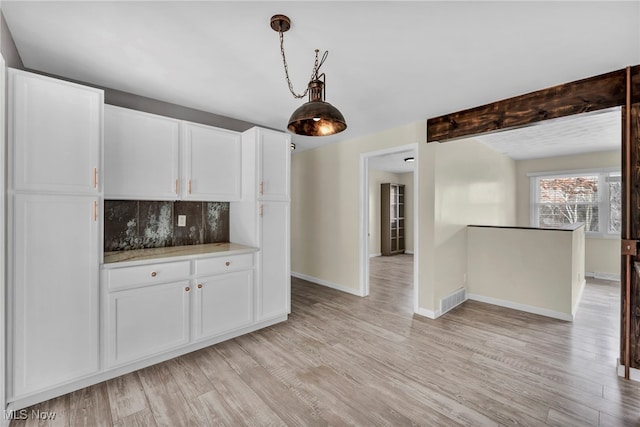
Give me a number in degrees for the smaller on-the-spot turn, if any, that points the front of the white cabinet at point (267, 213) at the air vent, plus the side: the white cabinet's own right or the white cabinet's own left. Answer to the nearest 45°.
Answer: approximately 45° to the white cabinet's own left

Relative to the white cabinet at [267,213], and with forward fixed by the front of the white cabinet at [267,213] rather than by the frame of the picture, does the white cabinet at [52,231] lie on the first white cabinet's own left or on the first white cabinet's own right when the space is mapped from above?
on the first white cabinet's own right

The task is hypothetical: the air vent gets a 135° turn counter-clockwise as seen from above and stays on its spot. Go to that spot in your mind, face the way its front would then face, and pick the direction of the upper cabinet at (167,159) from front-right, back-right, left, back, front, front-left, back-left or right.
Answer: back-left

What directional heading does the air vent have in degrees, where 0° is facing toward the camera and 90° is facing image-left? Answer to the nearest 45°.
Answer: approximately 315°

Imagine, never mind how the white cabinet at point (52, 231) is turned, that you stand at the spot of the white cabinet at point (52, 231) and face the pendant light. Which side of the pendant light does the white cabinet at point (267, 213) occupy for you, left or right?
left

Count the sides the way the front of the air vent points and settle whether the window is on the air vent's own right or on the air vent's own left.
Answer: on the air vent's own left

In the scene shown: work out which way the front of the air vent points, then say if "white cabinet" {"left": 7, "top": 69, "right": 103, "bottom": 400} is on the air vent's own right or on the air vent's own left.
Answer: on the air vent's own right

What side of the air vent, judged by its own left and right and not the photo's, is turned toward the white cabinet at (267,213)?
right

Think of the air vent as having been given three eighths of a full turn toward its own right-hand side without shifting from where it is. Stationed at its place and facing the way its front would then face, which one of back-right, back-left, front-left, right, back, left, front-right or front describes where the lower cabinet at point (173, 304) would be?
front-left

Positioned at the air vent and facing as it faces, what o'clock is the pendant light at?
The pendant light is roughly at 2 o'clock from the air vent.

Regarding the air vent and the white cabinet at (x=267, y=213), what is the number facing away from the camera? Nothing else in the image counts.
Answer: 0

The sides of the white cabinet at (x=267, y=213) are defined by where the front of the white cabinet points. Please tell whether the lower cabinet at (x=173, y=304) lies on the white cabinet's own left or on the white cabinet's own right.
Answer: on the white cabinet's own right
